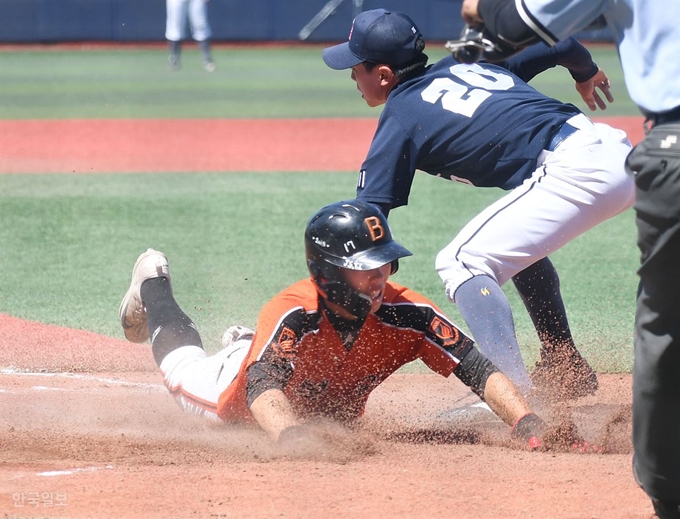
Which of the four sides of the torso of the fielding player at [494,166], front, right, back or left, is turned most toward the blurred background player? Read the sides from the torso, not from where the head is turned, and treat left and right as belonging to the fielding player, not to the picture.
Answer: right

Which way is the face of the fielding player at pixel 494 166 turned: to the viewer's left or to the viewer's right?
to the viewer's left

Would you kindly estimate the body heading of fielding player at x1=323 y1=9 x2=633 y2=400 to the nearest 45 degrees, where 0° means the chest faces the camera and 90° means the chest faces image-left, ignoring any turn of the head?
approximately 90°
